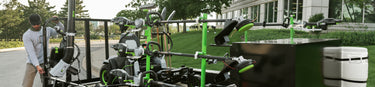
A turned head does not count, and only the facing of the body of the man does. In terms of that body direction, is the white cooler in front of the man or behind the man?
in front

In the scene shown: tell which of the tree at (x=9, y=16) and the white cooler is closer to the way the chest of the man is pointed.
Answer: the white cooler

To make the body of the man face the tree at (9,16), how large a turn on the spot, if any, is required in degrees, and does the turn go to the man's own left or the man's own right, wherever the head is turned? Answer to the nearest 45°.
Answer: approximately 135° to the man's own left

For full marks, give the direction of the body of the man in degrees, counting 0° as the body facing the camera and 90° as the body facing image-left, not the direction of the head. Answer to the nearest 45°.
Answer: approximately 315°

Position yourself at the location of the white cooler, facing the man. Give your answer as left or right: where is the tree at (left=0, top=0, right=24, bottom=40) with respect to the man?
right

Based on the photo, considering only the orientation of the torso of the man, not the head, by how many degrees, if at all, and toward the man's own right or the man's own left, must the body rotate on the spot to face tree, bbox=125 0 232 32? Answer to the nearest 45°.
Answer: approximately 90° to the man's own left
